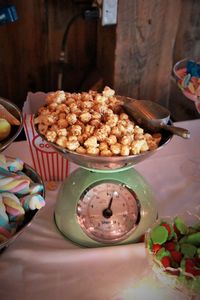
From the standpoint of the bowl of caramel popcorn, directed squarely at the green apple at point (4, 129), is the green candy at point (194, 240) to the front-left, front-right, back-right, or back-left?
back-left

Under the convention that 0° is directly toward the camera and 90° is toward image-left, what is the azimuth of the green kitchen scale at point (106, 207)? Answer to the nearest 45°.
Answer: approximately 0°
